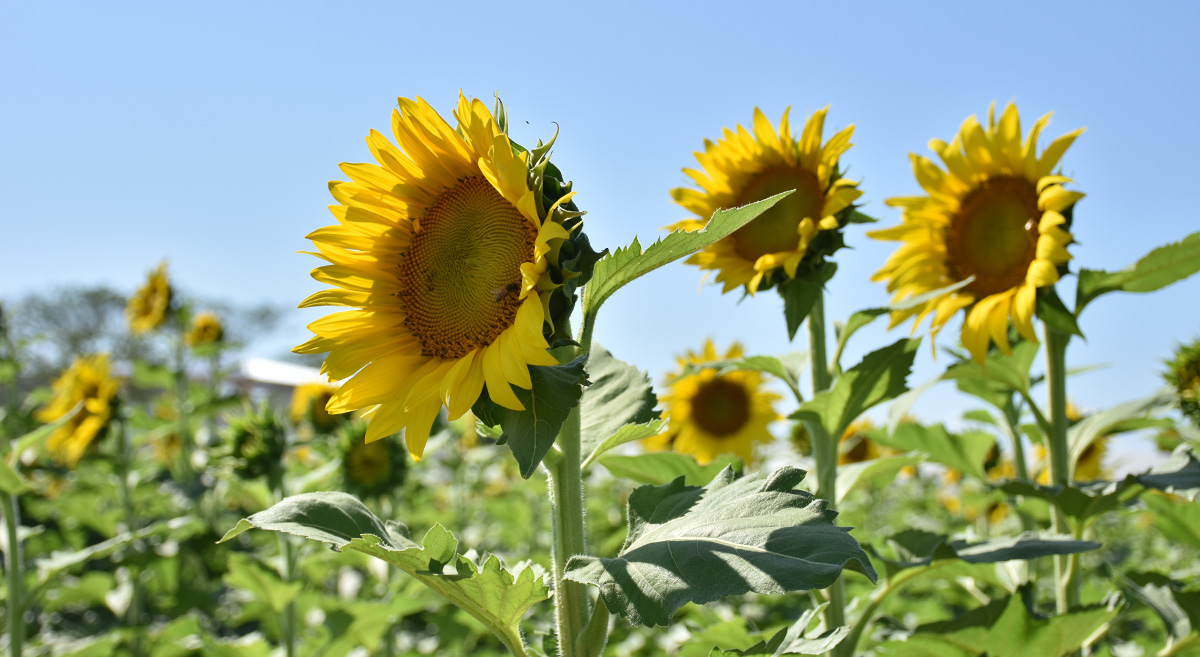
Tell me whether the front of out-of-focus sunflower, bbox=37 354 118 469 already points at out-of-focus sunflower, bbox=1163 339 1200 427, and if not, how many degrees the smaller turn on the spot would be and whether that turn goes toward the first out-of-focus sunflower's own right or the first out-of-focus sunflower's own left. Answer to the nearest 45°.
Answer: approximately 90° to the first out-of-focus sunflower's own left

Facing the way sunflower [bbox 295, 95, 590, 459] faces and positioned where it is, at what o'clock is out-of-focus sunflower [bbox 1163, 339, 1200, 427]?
The out-of-focus sunflower is roughly at 7 o'clock from the sunflower.

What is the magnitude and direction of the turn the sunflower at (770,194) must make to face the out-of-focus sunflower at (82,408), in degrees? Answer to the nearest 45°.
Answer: approximately 90° to its right

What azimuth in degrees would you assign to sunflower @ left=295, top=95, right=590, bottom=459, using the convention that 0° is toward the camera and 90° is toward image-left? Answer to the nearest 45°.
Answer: approximately 45°

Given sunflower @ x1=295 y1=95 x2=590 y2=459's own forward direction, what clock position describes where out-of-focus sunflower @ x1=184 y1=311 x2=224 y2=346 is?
The out-of-focus sunflower is roughly at 4 o'clock from the sunflower.

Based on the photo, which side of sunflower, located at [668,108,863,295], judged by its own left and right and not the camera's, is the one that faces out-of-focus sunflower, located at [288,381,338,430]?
right

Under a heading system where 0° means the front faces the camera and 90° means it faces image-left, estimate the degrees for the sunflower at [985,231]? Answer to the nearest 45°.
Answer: approximately 45°

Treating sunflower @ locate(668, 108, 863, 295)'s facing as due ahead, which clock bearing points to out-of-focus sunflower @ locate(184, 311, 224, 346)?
The out-of-focus sunflower is roughly at 3 o'clock from the sunflower.

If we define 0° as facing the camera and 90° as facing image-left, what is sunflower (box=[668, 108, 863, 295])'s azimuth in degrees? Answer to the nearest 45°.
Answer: approximately 45°

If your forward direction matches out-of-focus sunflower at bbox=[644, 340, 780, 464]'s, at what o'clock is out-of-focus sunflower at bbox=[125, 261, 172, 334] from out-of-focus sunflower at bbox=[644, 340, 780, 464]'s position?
out-of-focus sunflower at bbox=[125, 261, 172, 334] is roughly at 4 o'clock from out-of-focus sunflower at bbox=[644, 340, 780, 464].
